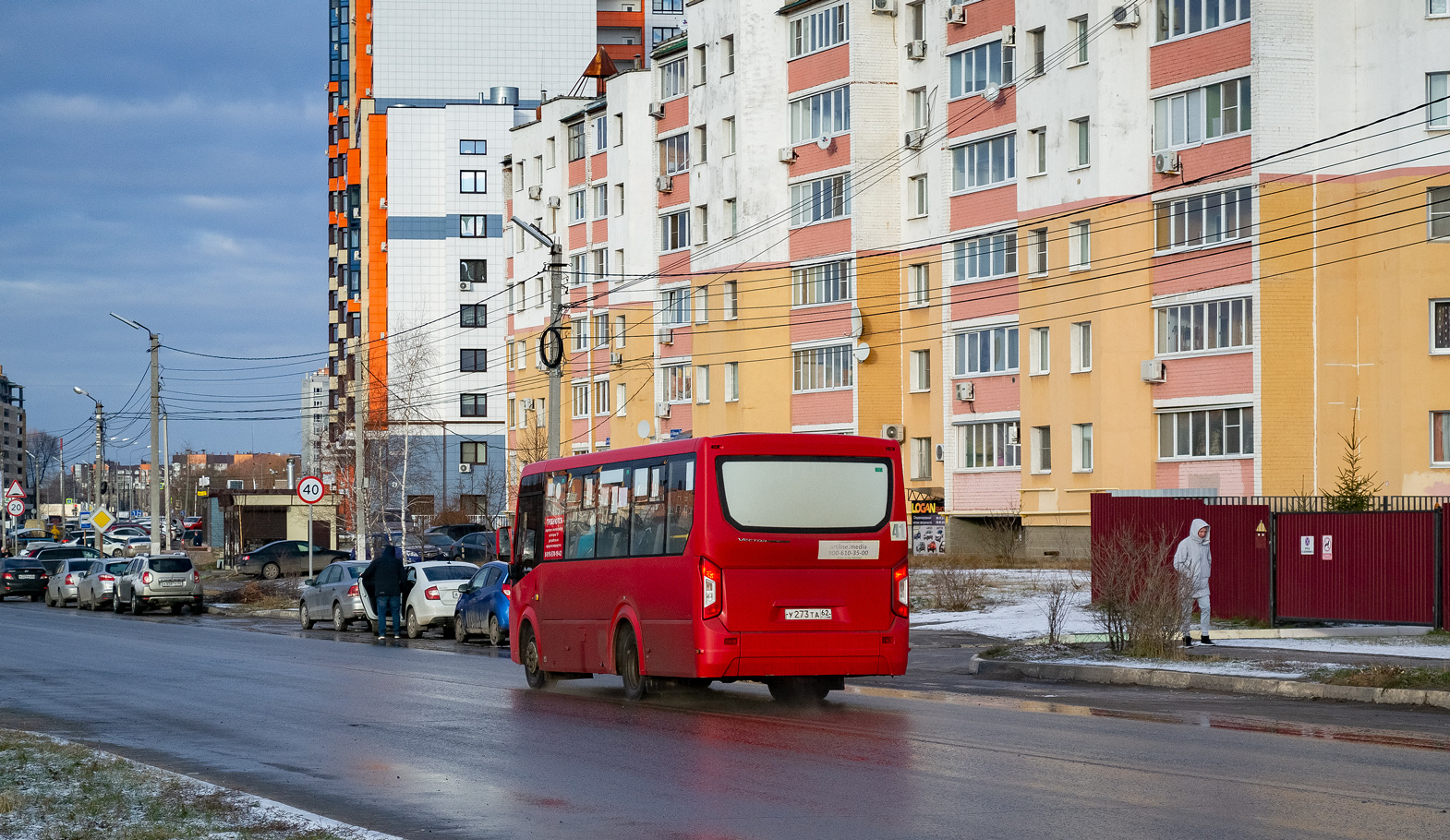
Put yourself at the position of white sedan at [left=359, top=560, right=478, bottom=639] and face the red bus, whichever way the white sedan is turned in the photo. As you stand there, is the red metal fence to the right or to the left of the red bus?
left

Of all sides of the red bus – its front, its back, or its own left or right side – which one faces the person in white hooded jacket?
right

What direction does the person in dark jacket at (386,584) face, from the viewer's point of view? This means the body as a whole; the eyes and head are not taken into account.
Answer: away from the camera

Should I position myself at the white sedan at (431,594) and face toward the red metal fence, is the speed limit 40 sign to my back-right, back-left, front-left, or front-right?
back-left
